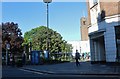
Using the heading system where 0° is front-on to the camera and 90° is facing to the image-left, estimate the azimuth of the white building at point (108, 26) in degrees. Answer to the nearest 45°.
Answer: approximately 45°
